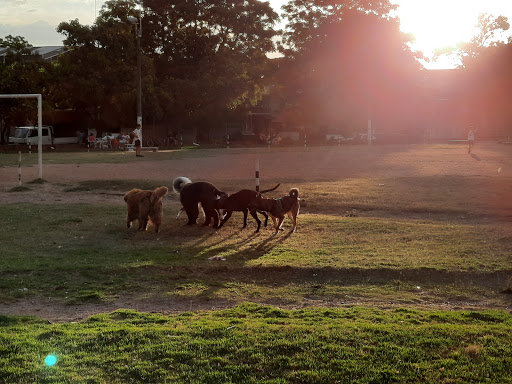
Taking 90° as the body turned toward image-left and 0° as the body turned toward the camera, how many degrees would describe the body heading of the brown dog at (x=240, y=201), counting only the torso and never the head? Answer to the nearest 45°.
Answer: approximately 90°

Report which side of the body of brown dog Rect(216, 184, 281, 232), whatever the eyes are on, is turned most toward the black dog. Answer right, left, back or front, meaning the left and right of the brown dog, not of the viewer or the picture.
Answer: front

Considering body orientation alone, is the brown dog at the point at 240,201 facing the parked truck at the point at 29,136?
no

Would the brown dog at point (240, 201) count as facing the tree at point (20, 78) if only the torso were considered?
no

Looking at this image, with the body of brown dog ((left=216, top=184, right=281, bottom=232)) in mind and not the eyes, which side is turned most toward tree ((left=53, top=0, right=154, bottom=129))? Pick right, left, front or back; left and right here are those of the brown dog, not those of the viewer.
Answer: right

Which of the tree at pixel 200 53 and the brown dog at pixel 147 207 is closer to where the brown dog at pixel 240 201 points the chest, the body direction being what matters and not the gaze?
the brown dog

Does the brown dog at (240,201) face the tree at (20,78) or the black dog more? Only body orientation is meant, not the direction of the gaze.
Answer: the black dog

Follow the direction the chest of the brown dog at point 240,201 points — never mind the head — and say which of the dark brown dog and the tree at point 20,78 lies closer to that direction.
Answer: the tree

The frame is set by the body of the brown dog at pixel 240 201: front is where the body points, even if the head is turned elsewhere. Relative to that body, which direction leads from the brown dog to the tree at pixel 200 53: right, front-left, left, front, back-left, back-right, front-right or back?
right

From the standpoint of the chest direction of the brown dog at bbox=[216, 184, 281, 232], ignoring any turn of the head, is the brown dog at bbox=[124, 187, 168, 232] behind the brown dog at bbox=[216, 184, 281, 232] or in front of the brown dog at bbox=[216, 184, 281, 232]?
in front
